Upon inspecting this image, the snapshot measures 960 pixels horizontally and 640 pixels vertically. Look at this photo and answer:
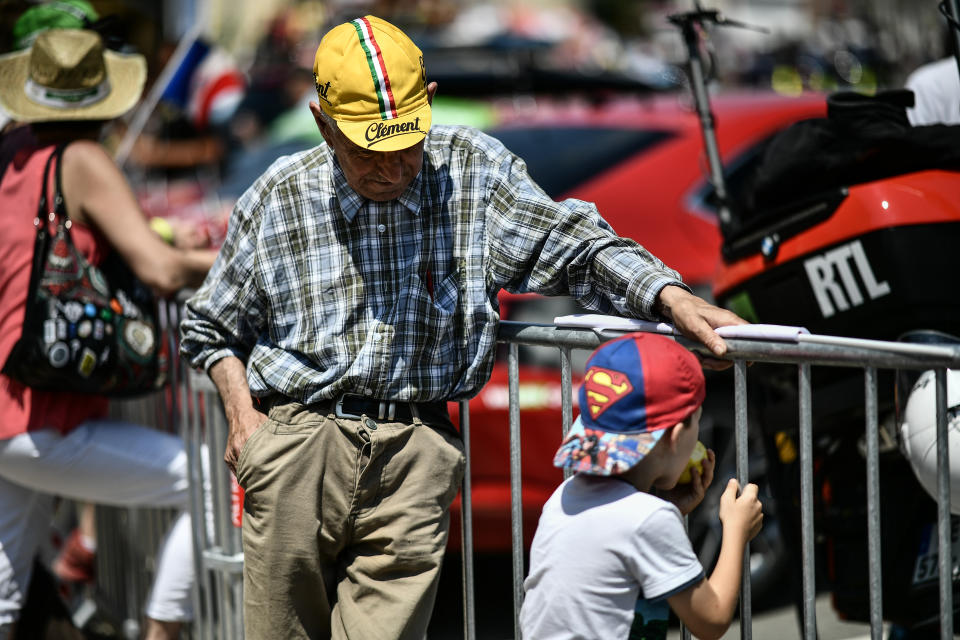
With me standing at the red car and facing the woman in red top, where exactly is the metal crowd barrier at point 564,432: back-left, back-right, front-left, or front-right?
front-left

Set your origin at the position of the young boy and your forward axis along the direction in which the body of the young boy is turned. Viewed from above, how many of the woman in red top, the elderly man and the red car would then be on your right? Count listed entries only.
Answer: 0

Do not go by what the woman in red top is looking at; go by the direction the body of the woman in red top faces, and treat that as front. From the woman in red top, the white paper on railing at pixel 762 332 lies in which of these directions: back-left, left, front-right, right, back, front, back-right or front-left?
right

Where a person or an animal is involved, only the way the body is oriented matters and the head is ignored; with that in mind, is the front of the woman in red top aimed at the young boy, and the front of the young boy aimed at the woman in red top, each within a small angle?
no

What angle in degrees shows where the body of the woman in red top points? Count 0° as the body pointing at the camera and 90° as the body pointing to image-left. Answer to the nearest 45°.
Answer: approximately 225°

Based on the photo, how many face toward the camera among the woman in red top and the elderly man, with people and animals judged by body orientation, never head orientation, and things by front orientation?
1

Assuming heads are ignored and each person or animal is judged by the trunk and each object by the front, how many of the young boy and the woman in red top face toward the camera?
0

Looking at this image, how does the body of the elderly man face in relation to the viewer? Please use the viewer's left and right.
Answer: facing the viewer

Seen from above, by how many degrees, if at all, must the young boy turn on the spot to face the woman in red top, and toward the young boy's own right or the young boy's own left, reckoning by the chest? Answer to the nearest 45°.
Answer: approximately 90° to the young boy's own left

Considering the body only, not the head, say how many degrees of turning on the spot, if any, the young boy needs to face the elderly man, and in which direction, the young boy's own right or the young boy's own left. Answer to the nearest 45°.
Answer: approximately 90° to the young boy's own left

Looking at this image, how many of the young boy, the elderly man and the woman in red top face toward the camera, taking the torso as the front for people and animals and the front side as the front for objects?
1

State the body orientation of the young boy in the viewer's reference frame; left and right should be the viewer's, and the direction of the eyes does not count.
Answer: facing away from the viewer and to the right of the viewer

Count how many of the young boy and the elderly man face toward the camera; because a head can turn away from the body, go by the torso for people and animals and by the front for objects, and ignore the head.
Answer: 1
